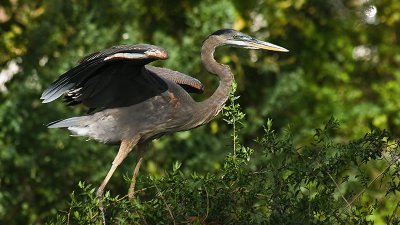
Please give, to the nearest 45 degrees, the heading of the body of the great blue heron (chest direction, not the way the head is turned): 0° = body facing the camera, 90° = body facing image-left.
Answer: approximately 270°
